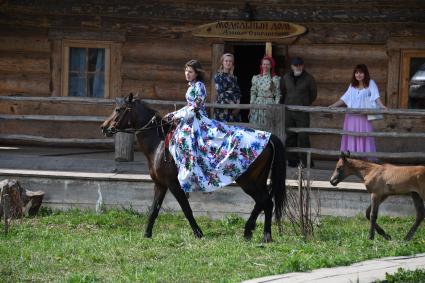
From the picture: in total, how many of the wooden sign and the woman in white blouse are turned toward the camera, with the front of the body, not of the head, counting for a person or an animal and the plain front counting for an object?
2

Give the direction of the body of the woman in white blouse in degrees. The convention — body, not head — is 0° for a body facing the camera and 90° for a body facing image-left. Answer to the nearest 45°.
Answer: approximately 0°

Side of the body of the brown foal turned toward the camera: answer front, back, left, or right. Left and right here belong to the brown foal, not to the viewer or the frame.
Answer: left

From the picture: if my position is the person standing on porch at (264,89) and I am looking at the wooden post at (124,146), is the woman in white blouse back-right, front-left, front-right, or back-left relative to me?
back-left

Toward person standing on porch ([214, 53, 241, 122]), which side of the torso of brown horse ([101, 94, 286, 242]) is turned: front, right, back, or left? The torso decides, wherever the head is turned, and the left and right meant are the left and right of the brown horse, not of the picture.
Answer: right

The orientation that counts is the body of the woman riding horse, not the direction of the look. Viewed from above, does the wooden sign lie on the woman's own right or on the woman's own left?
on the woman's own right

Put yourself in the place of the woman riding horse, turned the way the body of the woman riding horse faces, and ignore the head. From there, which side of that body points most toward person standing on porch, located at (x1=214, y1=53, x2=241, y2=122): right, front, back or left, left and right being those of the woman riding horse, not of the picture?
right

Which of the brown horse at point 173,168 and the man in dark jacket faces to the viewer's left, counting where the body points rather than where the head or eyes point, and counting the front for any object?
the brown horse

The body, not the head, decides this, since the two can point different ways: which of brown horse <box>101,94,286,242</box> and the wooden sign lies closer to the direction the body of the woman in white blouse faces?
the brown horse

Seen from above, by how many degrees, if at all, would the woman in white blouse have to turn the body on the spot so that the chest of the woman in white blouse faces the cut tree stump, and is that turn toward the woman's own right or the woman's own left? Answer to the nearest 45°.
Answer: approximately 90° to the woman's own right

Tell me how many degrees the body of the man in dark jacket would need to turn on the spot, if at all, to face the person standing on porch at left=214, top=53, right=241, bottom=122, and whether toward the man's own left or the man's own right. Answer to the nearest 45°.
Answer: approximately 90° to the man's own right

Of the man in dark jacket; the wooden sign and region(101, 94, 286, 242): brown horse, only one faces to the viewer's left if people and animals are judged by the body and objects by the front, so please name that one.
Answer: the brown horse

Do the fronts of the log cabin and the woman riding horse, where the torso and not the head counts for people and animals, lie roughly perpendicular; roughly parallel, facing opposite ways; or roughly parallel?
roughly perpendicular

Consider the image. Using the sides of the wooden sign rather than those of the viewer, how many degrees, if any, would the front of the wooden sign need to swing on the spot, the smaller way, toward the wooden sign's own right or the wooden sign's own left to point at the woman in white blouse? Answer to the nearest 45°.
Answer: approximately 45° to the wooden sign's own left
